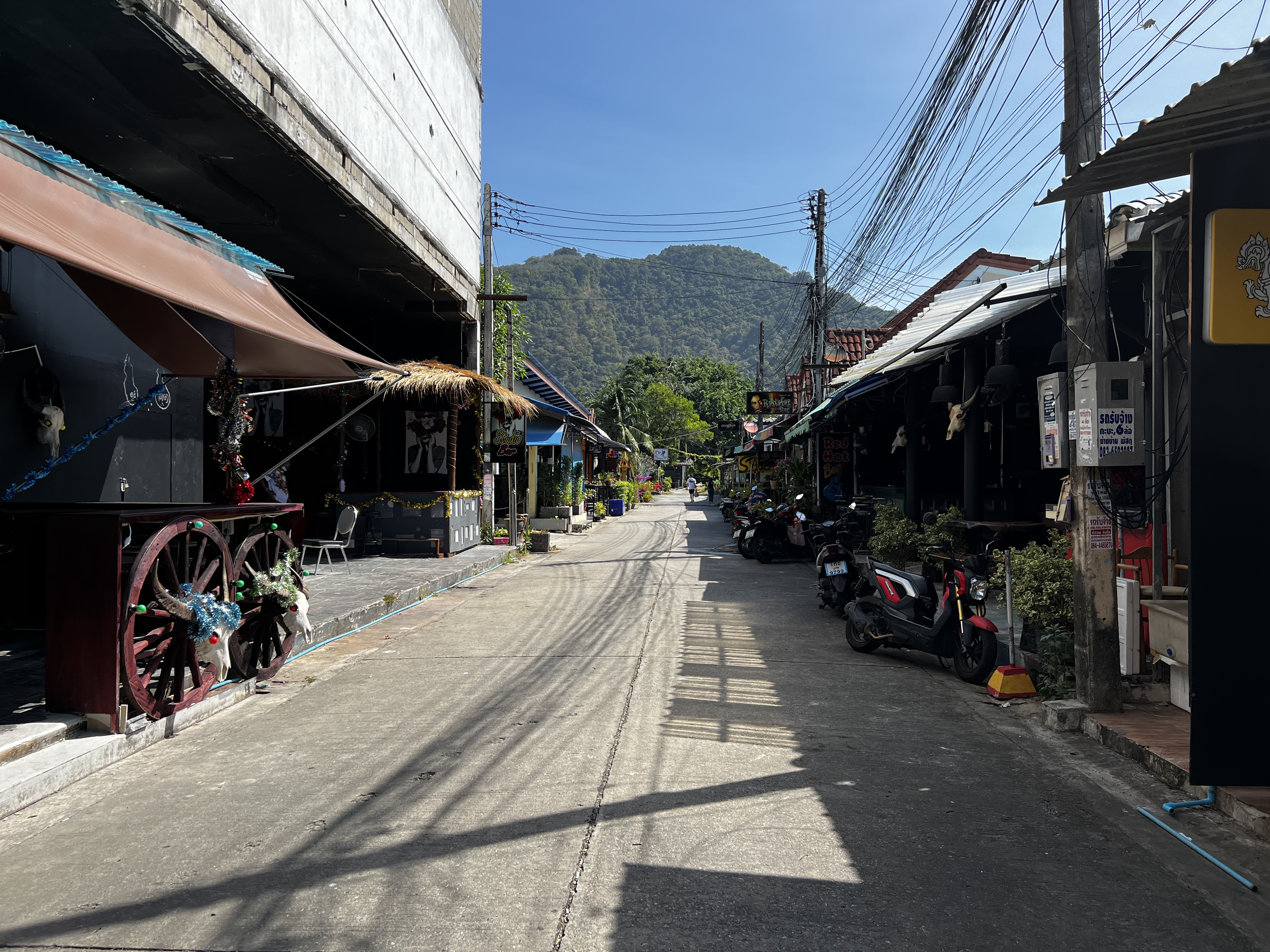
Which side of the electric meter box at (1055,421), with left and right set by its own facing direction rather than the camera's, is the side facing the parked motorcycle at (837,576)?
right

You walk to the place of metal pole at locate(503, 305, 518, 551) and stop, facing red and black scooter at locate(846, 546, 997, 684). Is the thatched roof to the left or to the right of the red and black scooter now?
right

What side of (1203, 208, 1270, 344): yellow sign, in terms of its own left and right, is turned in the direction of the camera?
front

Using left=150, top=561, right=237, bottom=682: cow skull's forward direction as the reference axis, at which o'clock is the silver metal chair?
The silver metal chair is roughly at 8 o'clock from the cow skull.

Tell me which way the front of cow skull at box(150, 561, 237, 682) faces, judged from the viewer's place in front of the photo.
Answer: facing the viewer and to the right of the viewer

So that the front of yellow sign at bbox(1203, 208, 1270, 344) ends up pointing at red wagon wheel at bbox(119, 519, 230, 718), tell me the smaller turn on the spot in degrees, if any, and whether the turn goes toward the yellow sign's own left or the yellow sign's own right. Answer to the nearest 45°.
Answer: approximately 90° to the yellow sign's own right

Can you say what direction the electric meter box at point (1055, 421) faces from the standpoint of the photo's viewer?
facing the viewer and to the left of the viewer

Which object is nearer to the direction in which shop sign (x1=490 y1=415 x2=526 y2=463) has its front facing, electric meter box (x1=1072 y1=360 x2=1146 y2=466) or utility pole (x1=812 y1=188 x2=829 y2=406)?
the electric meter box

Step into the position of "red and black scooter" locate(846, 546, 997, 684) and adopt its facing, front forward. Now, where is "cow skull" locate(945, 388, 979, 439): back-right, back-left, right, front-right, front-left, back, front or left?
back-left
